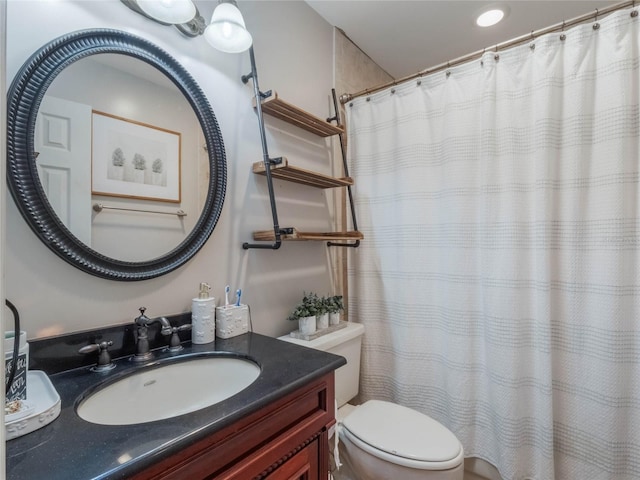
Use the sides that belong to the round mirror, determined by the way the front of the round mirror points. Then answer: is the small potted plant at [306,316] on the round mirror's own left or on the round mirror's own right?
on the round mirror's own left

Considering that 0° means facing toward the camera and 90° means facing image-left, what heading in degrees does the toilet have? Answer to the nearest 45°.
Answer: approximately 315°

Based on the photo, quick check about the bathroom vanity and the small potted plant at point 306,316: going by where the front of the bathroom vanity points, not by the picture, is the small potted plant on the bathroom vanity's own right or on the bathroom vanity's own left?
on the bathroom vanity's own left

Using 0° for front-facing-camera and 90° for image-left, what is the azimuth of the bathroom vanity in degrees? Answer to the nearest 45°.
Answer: approximately 315°
